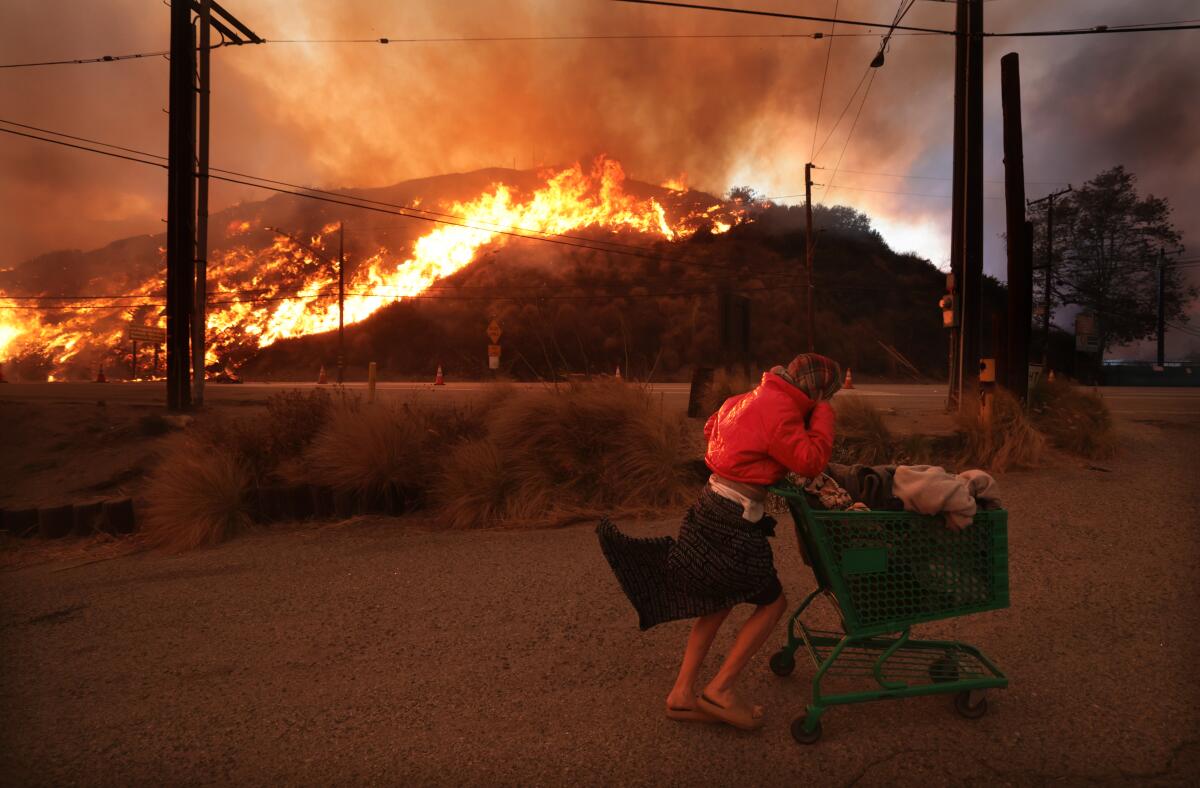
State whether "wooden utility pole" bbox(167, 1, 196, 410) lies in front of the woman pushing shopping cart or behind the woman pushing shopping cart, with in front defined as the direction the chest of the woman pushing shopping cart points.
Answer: behind

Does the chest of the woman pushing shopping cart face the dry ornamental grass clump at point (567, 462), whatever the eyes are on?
no

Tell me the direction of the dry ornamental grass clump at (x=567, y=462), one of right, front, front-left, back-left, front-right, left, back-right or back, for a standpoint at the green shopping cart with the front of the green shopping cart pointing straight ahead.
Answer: back-left

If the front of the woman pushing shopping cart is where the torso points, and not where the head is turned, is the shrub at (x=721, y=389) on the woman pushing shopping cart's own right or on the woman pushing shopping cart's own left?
on the woman pushing shopping cart's own left

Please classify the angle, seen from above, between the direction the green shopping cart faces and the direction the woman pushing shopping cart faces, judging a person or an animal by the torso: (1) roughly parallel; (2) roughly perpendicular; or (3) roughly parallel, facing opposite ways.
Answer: roughly parallel

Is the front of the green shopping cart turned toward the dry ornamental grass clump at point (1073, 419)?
no

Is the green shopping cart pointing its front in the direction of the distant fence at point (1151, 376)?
no

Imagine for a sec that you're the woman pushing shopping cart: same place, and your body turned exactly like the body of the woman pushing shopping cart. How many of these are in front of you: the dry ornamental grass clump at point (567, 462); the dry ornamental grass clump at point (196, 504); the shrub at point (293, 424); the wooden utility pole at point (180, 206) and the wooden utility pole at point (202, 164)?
0

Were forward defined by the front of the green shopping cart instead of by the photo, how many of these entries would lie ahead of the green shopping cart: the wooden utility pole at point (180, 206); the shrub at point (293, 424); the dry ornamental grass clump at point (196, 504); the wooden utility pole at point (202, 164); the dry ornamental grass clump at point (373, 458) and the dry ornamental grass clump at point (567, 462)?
0

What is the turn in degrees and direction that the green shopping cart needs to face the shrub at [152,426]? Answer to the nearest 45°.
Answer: approximately 135° to its left

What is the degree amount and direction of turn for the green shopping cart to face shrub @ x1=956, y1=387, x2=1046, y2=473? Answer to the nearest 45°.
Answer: approximately 90° to its left

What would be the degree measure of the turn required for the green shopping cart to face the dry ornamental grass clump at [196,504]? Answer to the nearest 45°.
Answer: approximately 180°

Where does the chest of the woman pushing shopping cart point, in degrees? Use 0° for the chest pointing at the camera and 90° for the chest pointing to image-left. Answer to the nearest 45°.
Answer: approximately 270°

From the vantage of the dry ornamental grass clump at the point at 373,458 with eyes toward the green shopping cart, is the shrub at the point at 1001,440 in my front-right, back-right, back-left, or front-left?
front-left

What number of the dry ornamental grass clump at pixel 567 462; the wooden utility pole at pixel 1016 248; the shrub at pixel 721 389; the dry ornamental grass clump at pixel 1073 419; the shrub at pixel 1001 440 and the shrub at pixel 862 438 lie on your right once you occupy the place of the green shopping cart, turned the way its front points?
0

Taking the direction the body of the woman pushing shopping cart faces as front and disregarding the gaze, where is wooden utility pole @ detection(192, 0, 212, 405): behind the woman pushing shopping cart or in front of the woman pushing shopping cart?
behind

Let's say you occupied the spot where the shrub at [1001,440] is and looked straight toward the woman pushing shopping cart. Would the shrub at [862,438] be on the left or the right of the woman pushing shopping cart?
right

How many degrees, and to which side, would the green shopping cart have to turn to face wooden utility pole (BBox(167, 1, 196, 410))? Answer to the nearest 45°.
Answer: approximately 135° to its left

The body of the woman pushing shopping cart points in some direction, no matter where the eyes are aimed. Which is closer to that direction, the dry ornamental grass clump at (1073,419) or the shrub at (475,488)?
the dry ornamental grass clump

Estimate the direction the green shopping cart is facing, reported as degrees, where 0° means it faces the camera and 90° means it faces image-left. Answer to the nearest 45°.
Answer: approximately 270°

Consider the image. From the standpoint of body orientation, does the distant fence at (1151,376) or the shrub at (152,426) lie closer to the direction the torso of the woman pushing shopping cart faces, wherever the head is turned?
the distant fence

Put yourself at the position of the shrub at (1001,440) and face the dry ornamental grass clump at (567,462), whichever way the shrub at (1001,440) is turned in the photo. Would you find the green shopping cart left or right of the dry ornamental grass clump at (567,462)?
left
